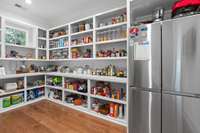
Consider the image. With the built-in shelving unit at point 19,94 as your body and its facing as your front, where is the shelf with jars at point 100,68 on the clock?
The shelf with jars is roughly at 12 o'clock from the built-in shelving unit.

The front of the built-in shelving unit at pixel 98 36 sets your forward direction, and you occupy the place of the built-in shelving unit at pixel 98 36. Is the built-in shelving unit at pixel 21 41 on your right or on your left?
on your right

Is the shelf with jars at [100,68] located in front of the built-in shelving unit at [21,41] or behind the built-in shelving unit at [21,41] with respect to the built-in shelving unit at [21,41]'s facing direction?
in front

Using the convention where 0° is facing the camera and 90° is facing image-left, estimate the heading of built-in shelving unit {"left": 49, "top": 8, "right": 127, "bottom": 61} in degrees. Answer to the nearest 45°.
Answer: approximately 45°

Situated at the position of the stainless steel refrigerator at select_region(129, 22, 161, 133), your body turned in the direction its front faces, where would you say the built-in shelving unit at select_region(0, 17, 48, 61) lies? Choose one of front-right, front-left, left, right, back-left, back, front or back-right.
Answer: front-right

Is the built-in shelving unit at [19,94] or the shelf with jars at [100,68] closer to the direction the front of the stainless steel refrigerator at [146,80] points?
the built-in shelving unit
